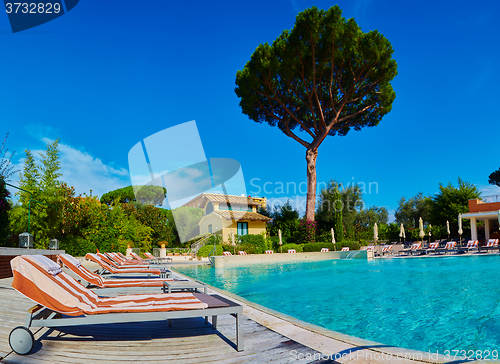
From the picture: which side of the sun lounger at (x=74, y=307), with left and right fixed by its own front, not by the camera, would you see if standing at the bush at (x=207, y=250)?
left

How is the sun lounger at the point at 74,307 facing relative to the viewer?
to the viewer's right

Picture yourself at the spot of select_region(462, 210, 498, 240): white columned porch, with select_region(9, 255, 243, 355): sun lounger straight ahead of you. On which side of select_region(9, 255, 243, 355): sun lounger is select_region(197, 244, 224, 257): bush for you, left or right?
right

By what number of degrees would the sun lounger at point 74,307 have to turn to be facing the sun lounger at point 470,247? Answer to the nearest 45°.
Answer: approximately 45° to its left
